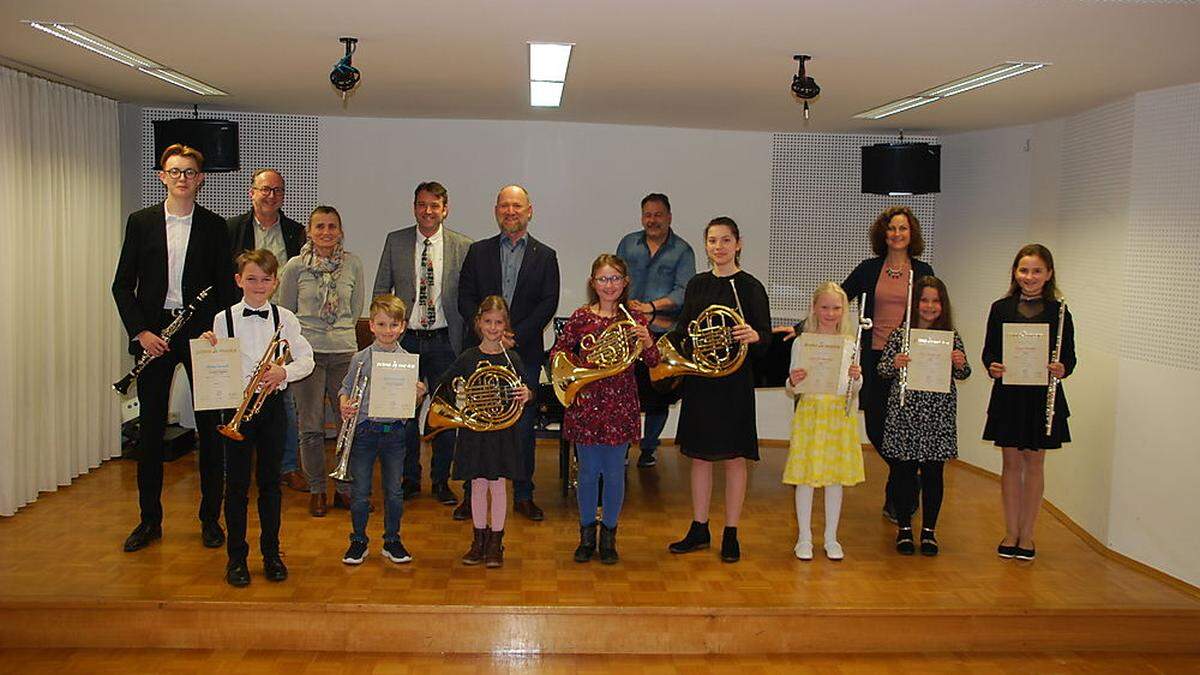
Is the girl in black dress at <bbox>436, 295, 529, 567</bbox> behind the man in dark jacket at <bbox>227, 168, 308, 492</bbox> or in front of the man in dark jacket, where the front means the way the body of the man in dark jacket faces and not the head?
in front

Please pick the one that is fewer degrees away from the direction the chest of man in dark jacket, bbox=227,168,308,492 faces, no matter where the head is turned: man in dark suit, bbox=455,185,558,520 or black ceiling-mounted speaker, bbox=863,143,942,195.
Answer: the man in dark suit

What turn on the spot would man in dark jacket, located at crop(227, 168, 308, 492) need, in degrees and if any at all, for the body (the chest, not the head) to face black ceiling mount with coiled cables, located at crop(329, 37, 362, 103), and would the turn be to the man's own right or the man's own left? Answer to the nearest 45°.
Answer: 0° — they already face it

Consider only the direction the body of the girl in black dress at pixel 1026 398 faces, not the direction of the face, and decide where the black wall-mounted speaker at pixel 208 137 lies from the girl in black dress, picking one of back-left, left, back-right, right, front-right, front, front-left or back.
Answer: right

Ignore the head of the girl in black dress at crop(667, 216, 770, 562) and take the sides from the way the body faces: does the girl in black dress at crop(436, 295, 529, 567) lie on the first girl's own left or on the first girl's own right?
on the first girl's own right

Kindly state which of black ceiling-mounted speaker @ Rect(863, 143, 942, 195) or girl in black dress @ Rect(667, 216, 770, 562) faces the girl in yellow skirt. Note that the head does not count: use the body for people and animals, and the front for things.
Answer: the black ceiling-mounted speaker

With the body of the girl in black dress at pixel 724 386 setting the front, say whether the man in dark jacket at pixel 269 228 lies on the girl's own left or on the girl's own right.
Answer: on the girl's own right

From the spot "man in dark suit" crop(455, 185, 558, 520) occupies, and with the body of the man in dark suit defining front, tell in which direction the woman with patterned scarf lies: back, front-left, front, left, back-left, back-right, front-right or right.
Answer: right

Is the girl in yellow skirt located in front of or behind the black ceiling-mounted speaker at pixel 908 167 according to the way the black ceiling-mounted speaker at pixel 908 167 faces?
in front

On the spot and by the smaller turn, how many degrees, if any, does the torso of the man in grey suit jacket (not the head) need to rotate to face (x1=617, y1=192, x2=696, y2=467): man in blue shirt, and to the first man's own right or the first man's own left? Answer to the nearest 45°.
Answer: approximately 135° to the first man's own left

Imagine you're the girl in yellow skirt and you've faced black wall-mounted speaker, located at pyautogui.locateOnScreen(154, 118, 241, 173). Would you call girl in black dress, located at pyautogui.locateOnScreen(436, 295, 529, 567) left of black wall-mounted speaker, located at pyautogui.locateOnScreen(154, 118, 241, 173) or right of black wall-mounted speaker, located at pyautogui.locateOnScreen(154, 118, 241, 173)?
left
